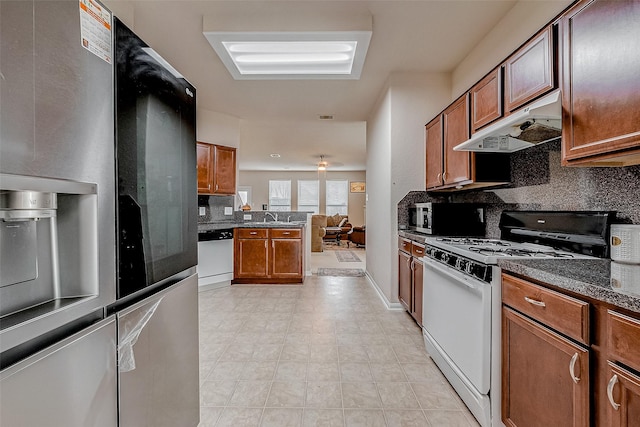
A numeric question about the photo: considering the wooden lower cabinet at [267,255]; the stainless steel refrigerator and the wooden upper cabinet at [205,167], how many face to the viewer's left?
0

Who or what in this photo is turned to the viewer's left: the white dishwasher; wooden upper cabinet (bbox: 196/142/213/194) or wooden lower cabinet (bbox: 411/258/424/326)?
the wooden lower cabinet

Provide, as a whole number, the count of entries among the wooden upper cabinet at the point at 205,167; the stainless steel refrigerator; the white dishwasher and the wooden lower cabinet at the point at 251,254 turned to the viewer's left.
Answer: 0

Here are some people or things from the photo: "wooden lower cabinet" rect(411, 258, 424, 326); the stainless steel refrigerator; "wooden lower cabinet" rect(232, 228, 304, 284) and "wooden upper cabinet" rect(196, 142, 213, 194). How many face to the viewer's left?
1

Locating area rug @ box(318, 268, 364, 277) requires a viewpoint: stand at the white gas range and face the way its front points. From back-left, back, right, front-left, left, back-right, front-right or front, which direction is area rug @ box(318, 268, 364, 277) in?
right

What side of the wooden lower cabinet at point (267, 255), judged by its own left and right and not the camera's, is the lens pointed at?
front

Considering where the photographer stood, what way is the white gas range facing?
facing the viewer and to the left of the viewer

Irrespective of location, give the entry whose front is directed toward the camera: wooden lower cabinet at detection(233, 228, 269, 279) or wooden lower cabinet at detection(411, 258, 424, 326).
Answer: wooden lower cabinet at detection(233, 228, 269, 279)

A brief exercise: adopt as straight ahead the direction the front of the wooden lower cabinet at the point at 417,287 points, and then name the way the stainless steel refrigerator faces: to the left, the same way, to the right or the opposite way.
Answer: the opposite way

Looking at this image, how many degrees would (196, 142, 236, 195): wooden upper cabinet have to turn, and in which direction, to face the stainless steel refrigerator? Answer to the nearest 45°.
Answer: approximately 45° to its right

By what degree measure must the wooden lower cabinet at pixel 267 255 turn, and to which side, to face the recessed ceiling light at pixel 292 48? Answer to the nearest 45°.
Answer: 0° — it already faces it

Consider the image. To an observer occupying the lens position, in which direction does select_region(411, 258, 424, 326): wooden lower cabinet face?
facing to the left of the viewer

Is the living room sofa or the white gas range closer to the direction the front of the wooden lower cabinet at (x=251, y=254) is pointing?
the white gas range

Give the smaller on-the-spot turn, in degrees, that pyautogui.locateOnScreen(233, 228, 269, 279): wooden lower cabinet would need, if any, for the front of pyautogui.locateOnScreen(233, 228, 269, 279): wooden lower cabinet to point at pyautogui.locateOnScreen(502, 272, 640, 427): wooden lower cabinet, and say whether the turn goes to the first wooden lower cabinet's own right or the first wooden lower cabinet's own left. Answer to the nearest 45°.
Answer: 0° — it already faces it

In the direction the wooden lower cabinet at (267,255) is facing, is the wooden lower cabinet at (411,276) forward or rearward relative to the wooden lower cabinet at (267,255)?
forward
